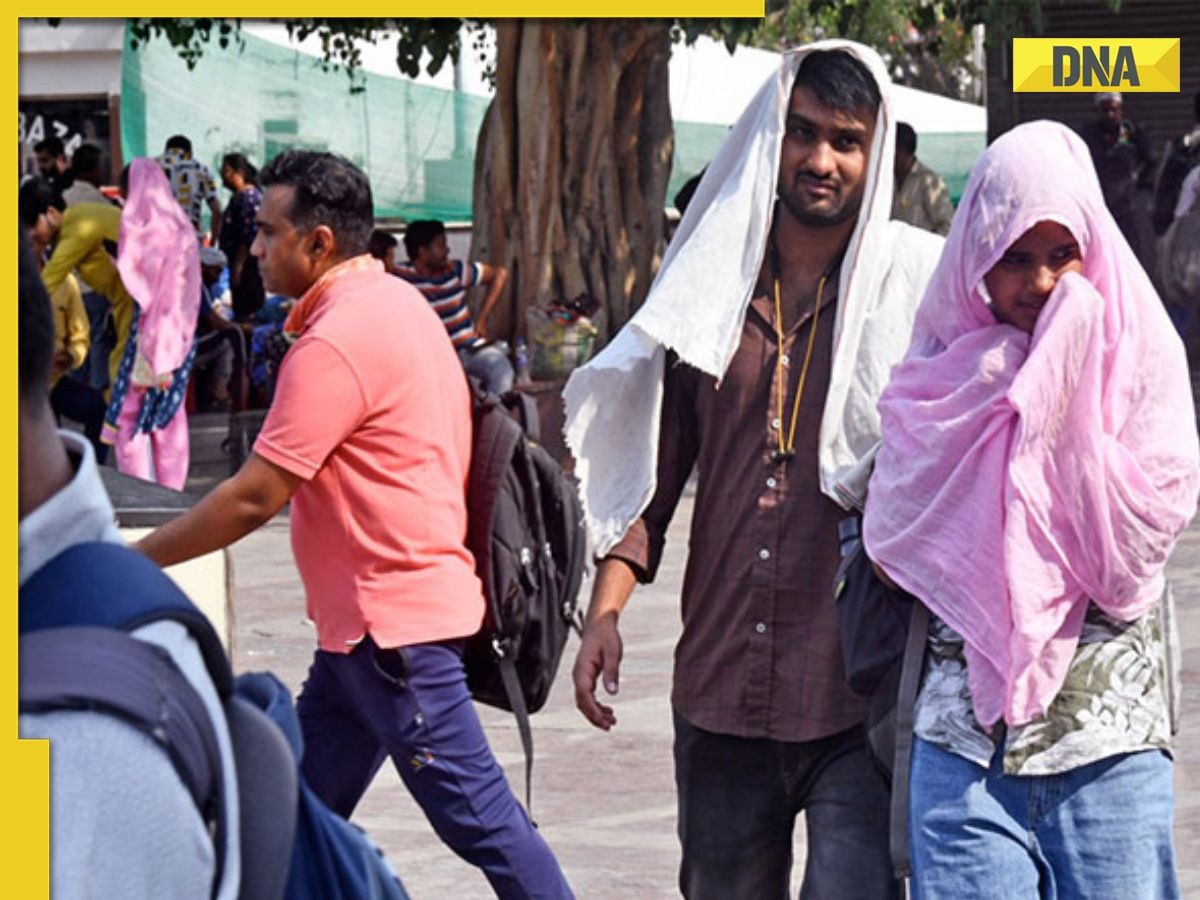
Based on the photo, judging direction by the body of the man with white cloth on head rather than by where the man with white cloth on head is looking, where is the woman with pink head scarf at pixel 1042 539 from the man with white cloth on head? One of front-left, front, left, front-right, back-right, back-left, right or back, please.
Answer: front-left

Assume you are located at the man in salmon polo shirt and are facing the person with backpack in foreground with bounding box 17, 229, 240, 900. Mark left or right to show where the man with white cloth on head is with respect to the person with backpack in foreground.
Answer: left

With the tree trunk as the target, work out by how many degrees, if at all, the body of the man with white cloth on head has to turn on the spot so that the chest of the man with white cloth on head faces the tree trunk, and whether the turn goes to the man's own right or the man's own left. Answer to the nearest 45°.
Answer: approximately 180°

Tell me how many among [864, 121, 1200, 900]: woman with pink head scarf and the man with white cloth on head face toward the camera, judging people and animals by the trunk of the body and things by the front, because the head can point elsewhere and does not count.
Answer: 2

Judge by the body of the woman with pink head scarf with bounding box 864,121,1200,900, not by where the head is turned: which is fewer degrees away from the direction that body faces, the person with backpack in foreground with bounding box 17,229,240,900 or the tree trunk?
the person with backpack in foreground

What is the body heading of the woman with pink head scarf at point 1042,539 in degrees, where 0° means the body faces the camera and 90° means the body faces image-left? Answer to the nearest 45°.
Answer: approximately 0°

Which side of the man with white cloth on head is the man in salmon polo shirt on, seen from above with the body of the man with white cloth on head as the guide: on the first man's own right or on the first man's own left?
on the first man's own right

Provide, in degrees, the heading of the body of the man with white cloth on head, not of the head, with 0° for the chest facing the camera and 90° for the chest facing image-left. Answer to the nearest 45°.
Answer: approximately 0°

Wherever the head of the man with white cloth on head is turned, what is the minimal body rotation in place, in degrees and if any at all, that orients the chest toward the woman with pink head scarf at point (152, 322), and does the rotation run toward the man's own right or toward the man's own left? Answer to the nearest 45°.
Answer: approximately 180°

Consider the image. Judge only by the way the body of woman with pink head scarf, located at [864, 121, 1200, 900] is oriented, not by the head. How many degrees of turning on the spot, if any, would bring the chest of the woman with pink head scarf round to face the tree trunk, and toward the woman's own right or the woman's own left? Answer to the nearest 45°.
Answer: approximately 180°

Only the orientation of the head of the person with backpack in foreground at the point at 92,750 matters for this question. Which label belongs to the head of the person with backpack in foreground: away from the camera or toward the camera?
away from the camera
